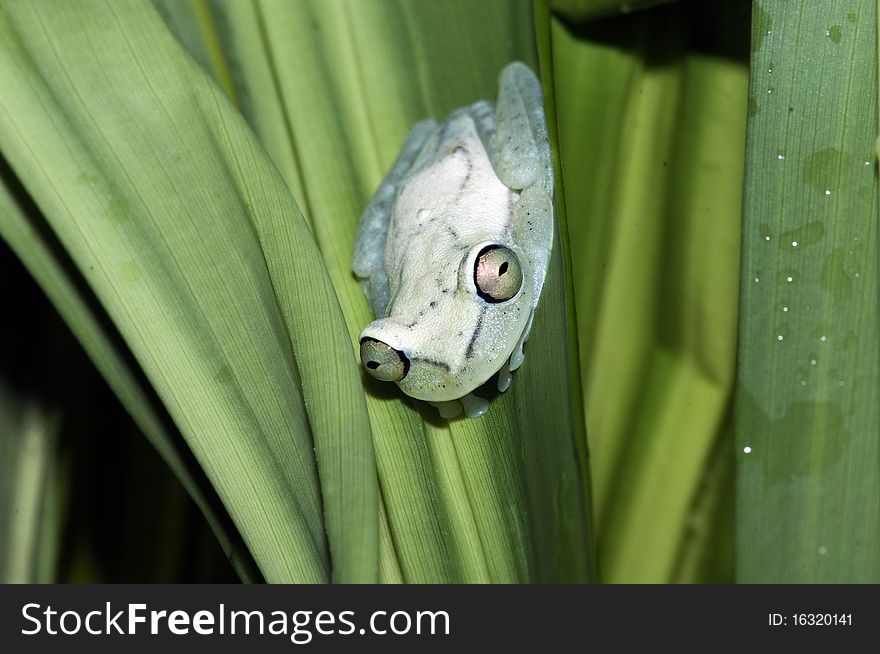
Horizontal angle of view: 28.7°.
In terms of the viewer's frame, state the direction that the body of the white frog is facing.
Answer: toward the camera
